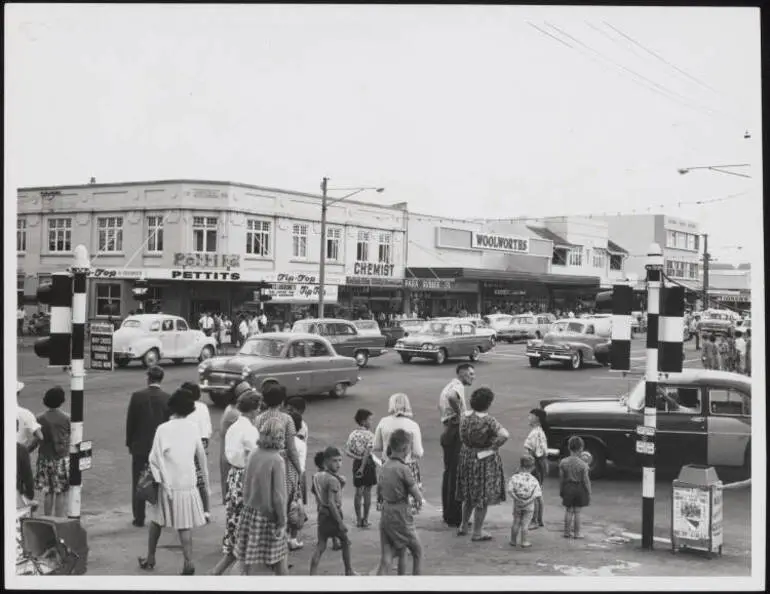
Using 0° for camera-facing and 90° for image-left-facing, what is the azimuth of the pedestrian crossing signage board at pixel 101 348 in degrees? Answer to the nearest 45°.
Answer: approximately 0°

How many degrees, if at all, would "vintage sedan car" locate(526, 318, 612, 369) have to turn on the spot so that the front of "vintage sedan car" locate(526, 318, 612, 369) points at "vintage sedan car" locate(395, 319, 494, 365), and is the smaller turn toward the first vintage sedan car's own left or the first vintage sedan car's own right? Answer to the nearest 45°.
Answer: approximately 45° to the first vintage sedan car's own right

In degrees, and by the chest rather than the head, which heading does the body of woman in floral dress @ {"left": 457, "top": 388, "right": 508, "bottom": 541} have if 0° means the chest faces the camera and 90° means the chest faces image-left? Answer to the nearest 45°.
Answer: approximately 180°

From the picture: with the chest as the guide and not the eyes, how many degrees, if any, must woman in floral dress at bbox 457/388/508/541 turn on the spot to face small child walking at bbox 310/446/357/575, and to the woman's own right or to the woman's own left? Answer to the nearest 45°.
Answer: approximately 135° to the woman's own left

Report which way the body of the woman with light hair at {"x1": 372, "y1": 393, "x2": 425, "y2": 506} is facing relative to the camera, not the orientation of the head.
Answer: away from the camera

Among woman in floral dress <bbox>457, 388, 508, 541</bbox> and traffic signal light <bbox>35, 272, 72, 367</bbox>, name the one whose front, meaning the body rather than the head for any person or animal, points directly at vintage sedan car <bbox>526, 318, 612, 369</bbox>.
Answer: the woman in floral dress

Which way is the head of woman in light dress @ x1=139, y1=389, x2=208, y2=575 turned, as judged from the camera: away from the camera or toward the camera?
away from the camera

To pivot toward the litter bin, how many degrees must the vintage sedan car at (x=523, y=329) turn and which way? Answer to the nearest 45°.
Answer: approximately 45° to its left

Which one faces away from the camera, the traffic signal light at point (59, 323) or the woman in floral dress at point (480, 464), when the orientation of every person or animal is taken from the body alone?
the woman in floral dress

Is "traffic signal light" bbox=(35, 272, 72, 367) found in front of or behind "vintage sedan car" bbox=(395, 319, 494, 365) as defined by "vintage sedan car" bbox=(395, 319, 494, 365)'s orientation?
in front

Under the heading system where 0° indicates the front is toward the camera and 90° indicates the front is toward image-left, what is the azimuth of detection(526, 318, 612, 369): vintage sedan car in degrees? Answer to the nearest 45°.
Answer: approximately 45°

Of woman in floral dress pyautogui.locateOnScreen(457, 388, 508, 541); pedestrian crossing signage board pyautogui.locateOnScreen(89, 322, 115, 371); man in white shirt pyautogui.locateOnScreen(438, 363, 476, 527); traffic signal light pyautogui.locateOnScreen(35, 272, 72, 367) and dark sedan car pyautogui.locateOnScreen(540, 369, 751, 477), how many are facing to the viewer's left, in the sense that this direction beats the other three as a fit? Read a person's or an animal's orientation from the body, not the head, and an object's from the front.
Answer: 2

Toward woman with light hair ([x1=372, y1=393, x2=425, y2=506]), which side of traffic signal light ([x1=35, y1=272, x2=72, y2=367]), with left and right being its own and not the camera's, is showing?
back
